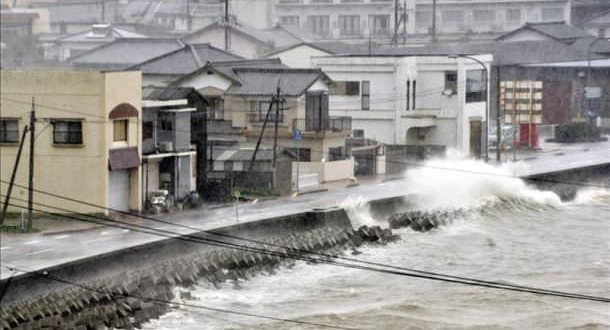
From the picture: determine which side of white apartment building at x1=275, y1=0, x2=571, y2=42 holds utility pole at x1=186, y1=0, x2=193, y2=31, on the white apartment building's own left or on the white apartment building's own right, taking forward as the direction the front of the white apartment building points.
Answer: on the white apartment building's own right

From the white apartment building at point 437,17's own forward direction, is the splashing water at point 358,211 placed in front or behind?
in front

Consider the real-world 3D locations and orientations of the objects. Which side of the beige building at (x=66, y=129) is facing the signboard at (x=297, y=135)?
left

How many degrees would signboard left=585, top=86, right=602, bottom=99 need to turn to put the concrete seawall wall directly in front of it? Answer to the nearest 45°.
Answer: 0° — it already faces it

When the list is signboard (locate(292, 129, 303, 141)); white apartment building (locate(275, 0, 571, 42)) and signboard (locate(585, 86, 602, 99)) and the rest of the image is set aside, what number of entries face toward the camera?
3

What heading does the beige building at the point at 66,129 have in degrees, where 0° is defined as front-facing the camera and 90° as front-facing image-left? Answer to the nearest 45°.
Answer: approximately 315°

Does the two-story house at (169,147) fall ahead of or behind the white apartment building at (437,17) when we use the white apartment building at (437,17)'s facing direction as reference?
ahead

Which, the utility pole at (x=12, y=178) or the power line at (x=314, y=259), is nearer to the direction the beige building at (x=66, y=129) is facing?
the power line

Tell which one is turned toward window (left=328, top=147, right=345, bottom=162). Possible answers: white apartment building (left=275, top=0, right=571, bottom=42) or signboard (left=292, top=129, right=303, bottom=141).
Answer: the white apartment building

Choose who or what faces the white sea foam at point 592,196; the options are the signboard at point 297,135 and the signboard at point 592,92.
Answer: the signboard at point 592,92

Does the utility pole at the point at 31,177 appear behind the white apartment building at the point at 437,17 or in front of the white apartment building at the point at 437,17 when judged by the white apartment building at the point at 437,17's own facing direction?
in front

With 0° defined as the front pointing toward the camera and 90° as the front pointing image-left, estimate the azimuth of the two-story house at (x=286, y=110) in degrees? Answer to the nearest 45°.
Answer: approximately 315°

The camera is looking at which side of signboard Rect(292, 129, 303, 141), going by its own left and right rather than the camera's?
front

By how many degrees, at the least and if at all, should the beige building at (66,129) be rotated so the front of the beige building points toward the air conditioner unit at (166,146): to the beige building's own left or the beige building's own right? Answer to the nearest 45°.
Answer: approximately 90° to the beige building's own left

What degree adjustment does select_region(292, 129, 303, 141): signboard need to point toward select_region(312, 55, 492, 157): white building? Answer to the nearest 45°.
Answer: approximately 135° to its left

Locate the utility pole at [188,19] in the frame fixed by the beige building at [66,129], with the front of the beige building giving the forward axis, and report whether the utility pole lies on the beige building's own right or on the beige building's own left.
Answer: on the beige building's own left
